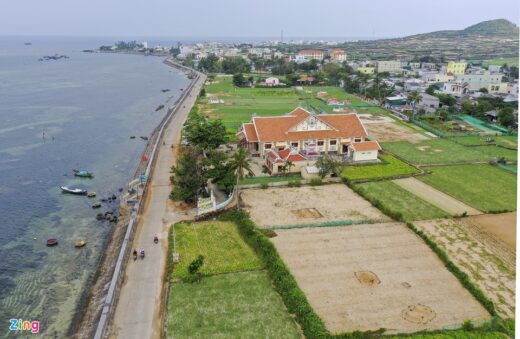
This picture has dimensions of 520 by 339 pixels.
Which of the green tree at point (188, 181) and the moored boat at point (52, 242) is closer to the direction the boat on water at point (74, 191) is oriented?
the moored boat

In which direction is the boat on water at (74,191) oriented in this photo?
to the viewer's left

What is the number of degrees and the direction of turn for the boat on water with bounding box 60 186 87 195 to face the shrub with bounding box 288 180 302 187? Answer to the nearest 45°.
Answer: approximately 135° to its left

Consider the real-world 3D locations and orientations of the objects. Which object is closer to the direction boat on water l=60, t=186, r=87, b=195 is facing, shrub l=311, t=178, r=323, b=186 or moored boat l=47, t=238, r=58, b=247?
the moored boat

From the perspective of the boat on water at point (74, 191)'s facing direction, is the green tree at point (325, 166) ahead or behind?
behind

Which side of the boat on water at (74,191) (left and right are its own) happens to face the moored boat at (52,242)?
left

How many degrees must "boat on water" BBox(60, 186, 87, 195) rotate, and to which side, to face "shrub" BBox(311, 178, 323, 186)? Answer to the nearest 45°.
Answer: approximately 135° to its left
